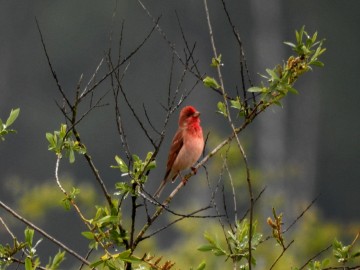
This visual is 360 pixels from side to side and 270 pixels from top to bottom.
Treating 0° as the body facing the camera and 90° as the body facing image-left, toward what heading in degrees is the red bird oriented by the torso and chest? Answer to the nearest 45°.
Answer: approximately 315°

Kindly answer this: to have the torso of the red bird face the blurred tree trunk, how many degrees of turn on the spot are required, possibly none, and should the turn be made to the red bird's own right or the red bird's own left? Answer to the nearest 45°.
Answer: approximately 135° to the red bird's own left
